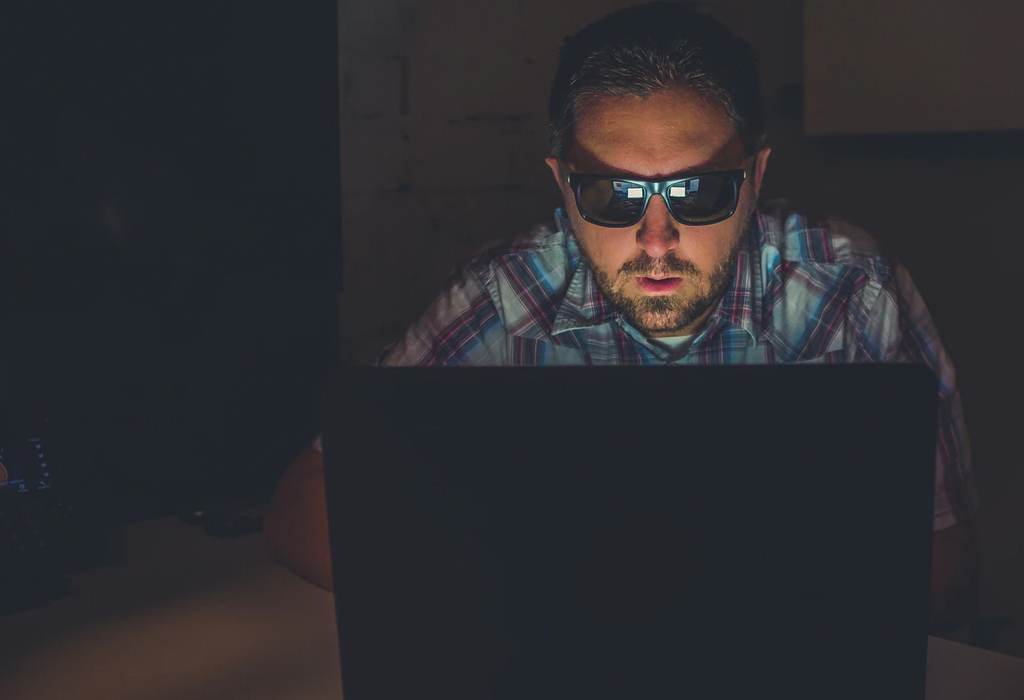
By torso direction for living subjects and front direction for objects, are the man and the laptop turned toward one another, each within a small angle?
yes

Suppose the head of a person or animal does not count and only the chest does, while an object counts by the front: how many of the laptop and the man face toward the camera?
1

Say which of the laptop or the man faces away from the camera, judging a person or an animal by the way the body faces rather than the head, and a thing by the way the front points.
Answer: the laptop

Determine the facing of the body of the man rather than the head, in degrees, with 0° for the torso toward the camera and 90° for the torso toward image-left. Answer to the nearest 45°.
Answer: approximately 0°

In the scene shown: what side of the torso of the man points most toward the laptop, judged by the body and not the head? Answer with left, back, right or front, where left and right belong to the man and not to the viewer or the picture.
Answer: front

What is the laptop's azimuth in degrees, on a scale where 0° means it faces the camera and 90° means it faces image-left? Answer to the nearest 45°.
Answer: approximately 180°

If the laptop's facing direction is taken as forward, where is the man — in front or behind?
in front

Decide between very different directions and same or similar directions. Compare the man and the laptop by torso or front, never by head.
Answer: very different directions
